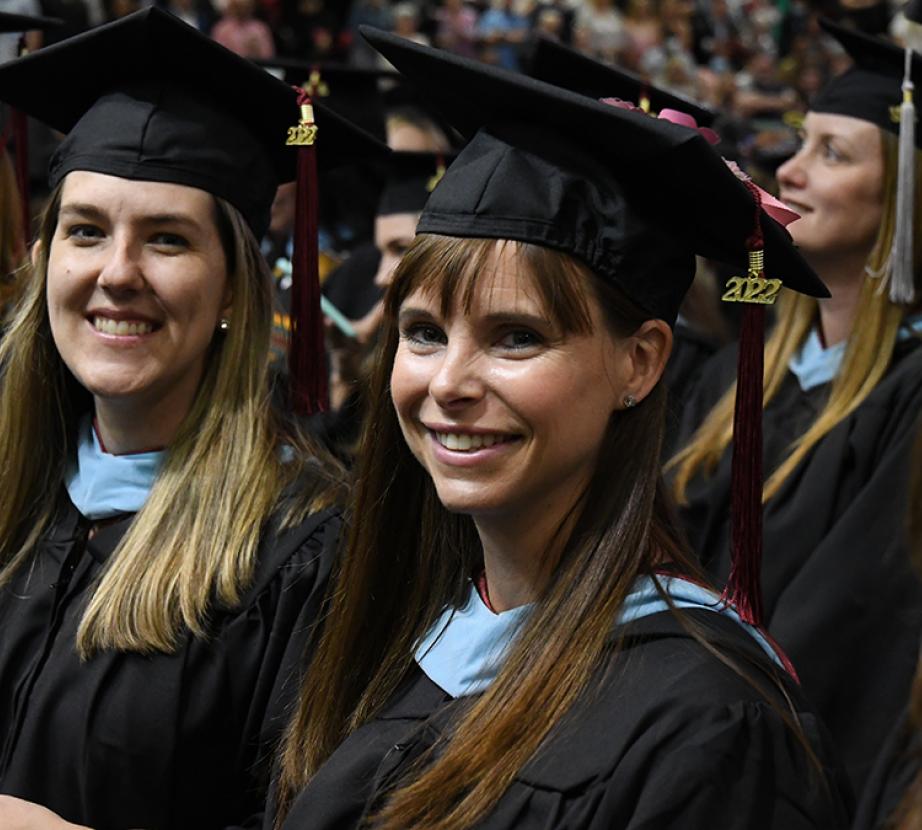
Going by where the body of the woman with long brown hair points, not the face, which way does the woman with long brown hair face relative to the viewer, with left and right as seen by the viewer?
facing the viewer and to the left of the viewer

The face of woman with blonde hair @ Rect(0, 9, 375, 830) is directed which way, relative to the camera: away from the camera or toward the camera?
toward the camera

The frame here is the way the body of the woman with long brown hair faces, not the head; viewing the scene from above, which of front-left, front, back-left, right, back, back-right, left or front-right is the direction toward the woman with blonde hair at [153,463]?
right

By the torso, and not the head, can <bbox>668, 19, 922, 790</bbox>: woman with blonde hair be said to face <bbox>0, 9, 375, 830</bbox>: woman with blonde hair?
yes

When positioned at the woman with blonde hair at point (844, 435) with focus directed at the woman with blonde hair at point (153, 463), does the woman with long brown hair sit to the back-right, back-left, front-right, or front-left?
front-left

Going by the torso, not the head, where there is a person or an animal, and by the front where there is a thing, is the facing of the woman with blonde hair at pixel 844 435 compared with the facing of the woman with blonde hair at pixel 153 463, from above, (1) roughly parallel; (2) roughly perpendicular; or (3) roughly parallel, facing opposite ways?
roughly parallel

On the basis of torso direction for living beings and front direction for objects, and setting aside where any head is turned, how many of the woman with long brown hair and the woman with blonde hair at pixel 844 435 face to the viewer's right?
0

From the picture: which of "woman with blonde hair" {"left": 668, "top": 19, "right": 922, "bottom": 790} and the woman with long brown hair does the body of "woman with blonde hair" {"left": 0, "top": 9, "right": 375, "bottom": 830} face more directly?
the woman with long brown hair

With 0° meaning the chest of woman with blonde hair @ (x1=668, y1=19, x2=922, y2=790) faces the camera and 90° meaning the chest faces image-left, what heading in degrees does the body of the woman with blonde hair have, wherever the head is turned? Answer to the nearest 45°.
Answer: approximately 45°

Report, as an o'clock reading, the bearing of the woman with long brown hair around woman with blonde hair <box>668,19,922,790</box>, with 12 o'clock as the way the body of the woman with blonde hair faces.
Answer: The woman with long brown hair is roughly at 11 o'clock from the woman with blonde hair.

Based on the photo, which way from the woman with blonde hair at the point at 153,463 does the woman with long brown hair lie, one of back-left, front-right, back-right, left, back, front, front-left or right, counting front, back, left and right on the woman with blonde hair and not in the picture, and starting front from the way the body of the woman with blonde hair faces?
left

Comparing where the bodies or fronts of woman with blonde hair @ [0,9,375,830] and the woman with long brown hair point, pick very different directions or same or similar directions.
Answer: same or similar directions

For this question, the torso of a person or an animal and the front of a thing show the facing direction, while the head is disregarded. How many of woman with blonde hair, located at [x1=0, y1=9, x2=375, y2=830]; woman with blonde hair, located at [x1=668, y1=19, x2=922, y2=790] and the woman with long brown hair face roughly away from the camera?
0
